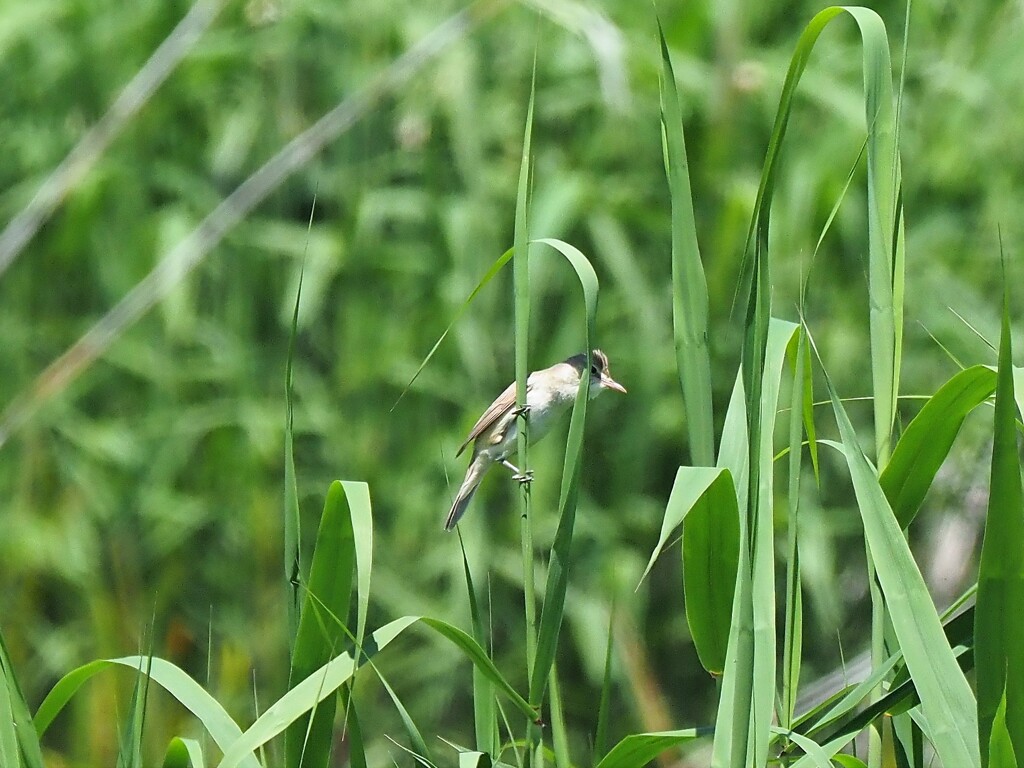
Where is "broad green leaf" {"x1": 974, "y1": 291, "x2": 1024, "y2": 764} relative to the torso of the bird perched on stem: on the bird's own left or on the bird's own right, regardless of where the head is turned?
on the bird's own right

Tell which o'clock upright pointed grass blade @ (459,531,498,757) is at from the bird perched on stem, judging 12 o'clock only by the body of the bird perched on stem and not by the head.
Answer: The upright pointed grass blade is roughly at 6 o'clock from the bird perched on stem.

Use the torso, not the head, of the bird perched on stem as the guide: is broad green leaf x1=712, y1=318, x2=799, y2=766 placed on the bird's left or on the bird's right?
on the bird's right

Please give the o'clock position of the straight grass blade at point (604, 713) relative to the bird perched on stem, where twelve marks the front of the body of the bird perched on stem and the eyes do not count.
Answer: The straight grass blade is roughly at 3 o'clock from the bird perched on stem.

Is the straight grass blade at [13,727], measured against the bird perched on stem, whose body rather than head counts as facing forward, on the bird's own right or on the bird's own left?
on the bird's own right

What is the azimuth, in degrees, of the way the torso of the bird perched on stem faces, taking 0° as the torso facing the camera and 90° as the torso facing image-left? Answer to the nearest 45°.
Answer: approximately 270°

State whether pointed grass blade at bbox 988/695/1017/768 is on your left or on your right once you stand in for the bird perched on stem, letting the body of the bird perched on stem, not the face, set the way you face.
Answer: on your right
